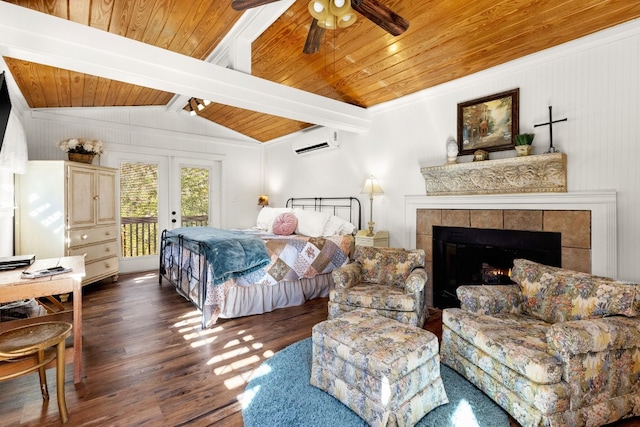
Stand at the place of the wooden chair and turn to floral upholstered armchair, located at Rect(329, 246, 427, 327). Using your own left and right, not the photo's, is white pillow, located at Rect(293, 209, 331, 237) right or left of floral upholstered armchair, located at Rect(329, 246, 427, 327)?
left

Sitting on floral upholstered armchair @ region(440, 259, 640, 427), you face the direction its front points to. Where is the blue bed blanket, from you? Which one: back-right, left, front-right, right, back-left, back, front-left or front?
front-right

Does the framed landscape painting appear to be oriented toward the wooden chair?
yes

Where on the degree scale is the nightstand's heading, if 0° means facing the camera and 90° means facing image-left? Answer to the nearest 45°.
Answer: approximately 45°

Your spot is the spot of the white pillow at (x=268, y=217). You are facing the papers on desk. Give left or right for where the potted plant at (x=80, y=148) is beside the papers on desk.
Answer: right

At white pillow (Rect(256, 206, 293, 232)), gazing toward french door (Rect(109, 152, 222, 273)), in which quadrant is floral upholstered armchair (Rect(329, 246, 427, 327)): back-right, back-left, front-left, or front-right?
back-left

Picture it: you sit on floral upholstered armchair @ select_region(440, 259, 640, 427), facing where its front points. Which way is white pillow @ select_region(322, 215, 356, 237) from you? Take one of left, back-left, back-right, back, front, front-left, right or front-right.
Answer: right

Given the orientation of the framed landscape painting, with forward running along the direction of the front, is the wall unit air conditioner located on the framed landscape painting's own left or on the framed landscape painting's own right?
on the framed landscape painting's own right

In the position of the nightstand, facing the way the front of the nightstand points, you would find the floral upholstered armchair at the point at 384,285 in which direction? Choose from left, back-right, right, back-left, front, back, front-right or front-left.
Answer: front-left

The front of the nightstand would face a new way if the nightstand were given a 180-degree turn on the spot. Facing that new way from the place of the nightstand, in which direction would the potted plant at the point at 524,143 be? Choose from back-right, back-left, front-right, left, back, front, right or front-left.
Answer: right

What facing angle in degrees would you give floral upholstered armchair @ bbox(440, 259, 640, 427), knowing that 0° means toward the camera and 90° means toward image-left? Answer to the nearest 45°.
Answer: approximately 45°

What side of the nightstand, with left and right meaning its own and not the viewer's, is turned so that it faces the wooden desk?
front

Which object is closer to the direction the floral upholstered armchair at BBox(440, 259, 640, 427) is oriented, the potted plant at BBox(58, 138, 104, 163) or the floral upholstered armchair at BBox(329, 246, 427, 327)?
the potted plant

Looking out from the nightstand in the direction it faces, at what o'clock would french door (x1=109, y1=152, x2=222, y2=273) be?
The french door is roughly at 2 o'clock from the nightstand.

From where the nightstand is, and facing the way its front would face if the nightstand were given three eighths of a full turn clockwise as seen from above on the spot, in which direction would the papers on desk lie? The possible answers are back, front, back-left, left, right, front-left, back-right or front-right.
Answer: back-left

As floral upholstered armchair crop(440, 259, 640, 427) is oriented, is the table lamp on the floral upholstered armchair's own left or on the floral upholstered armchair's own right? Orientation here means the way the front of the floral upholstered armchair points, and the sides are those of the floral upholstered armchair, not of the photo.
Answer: on the floral upholstered armchair's own right
